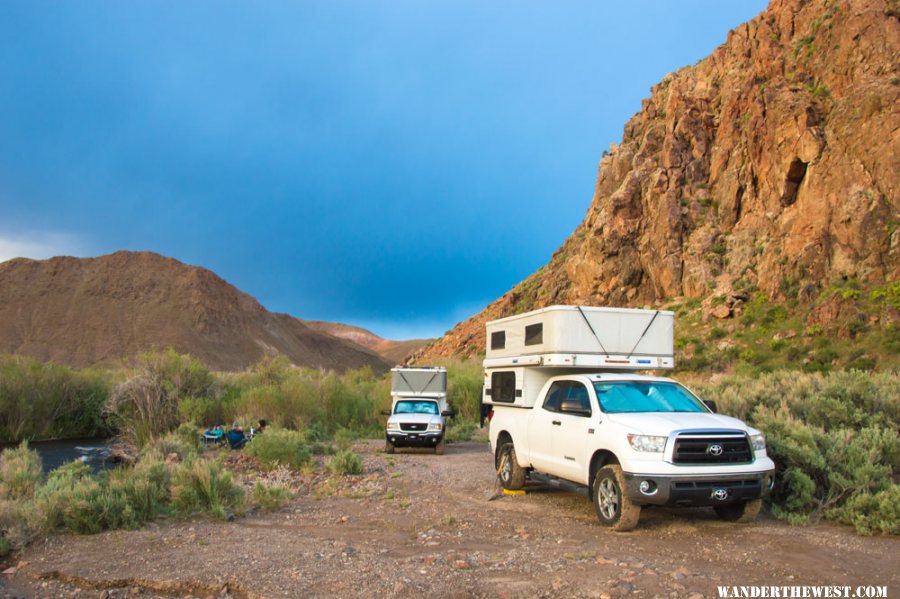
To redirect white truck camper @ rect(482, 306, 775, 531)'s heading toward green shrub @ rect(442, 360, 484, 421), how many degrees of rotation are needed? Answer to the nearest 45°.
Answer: approximately 135° to its left

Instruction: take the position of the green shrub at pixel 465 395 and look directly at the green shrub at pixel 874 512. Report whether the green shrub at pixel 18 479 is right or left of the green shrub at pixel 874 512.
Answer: right

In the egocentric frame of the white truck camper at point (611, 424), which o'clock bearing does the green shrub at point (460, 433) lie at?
The green shrub is roughly at 7 o'clock from the white truck camper.

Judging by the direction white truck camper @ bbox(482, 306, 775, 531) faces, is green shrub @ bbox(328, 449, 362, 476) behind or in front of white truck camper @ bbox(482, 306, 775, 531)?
behind

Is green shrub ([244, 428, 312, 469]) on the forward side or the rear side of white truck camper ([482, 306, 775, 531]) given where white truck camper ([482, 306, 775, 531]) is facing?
on the rear side

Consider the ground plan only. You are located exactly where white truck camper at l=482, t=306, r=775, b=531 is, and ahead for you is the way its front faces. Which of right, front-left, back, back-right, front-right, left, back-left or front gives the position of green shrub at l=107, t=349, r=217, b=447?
back

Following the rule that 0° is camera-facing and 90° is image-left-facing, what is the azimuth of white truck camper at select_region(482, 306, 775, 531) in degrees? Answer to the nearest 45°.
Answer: approximately 315°

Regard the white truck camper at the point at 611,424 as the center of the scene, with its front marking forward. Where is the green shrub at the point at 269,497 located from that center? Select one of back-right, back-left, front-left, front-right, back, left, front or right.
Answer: back-right

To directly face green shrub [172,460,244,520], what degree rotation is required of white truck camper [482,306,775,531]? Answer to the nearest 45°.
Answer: approximately 135° to its right

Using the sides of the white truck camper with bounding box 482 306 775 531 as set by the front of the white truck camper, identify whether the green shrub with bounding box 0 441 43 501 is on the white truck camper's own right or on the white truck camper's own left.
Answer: on the white truck camper's own right

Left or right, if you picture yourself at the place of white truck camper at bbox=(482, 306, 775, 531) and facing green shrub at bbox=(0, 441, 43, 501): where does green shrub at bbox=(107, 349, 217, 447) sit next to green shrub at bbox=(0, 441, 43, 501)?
right

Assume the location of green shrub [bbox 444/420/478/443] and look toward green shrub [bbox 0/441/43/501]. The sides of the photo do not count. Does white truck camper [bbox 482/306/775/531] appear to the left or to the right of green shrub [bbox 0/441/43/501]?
left
